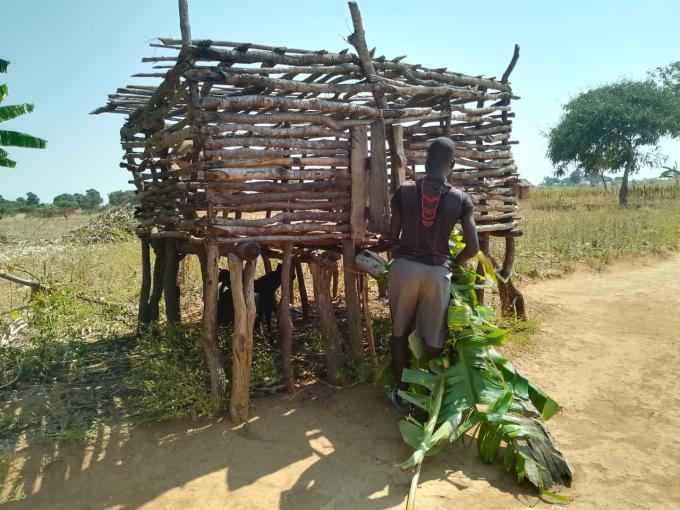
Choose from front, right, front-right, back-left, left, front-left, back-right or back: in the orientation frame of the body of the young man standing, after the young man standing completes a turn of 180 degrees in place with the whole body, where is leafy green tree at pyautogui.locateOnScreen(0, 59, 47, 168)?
right

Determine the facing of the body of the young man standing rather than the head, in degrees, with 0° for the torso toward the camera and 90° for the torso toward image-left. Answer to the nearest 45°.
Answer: approximately 180°

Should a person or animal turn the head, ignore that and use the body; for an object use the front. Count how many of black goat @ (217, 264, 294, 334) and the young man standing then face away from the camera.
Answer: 1

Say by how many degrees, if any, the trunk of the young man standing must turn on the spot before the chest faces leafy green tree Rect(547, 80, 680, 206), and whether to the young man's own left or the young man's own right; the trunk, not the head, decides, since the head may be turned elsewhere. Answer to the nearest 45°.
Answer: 0° — they already face it

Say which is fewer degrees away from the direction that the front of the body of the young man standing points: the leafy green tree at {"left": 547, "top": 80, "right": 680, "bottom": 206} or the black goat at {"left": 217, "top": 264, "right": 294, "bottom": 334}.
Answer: the leafy green tree

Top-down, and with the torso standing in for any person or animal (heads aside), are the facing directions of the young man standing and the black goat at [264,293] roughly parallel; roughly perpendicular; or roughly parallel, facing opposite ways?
roughly perpendicular

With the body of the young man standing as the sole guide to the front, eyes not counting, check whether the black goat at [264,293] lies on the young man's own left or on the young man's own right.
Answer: on the young man's own left
